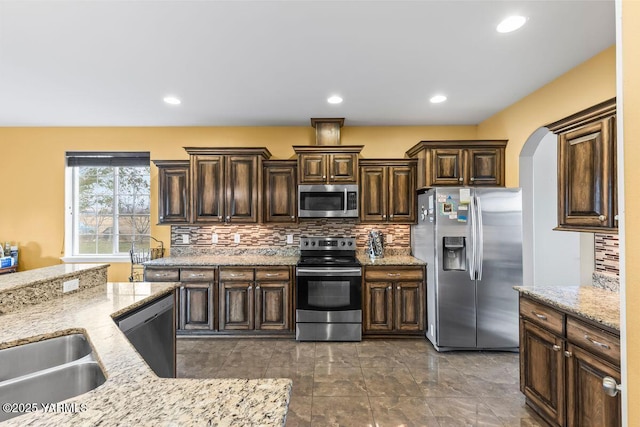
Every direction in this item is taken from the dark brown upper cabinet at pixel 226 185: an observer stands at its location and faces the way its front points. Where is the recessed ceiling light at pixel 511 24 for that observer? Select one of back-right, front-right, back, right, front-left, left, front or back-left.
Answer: front-left

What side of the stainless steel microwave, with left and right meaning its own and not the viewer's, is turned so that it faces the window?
right

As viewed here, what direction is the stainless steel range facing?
toward the camera

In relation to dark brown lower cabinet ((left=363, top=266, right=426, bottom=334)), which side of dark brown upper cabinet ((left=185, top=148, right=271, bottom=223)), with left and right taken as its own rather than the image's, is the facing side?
left

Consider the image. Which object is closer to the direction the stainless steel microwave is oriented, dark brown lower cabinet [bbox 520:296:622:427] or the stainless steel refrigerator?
the dark brown lower cabinet

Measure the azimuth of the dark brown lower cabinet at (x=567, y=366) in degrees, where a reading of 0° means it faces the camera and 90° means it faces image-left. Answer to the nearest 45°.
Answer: approximately 45°

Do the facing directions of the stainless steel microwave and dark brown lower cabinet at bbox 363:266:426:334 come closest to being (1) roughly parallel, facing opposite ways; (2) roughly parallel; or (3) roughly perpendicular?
roughly parallel

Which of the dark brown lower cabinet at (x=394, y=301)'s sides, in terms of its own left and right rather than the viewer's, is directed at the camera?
front

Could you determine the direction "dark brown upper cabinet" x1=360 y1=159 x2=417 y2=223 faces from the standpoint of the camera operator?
facing the viewer
